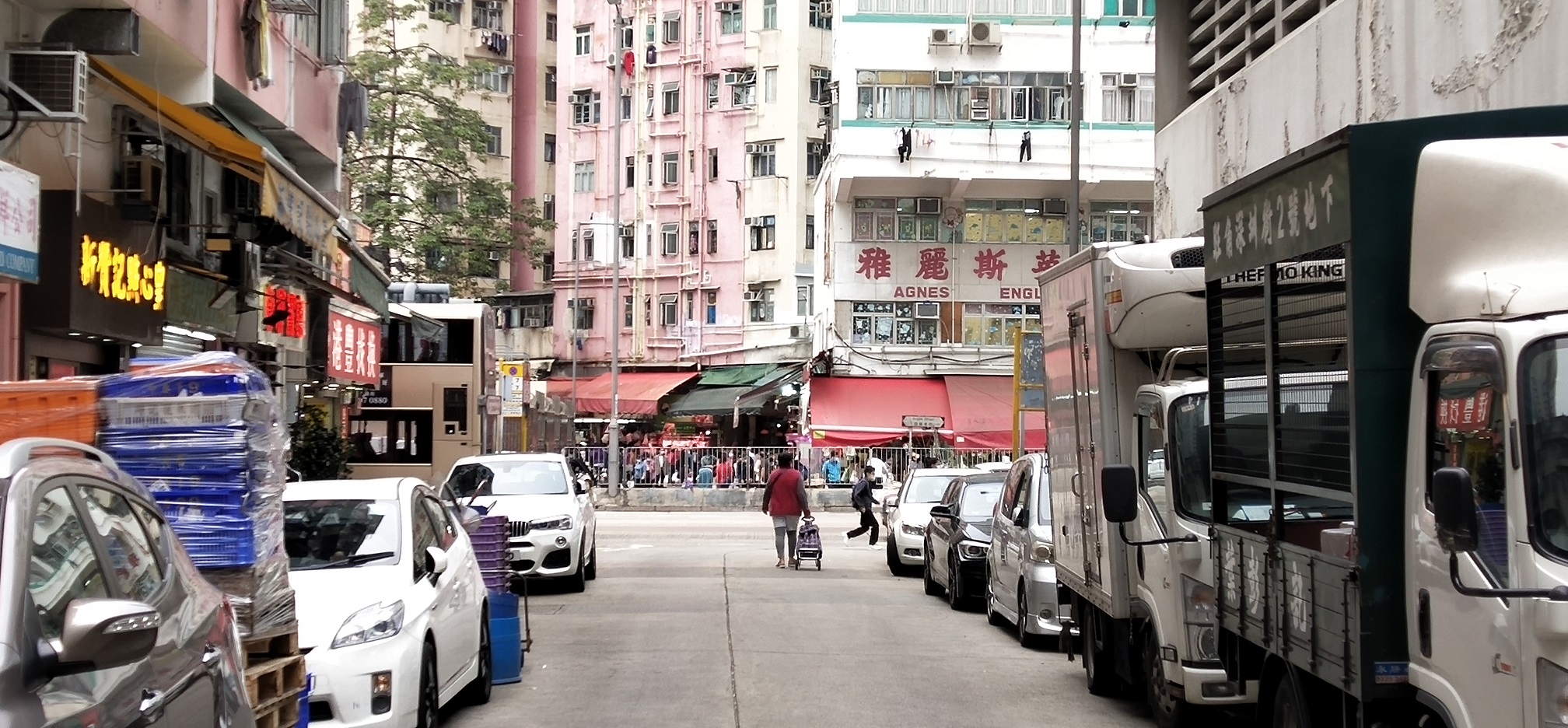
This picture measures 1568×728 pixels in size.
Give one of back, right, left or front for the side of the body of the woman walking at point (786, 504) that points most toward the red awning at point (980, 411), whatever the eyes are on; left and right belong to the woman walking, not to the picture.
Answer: front

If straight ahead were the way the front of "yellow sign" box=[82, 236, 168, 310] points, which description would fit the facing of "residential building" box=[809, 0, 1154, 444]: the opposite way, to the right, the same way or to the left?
to the right

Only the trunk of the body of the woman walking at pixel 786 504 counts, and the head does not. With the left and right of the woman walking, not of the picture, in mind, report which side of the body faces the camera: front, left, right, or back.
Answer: back

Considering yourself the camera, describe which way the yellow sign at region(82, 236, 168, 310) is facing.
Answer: facing the viewer and to the right of the viewer

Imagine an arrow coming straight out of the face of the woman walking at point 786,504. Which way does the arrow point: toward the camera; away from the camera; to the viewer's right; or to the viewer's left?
away from the camera

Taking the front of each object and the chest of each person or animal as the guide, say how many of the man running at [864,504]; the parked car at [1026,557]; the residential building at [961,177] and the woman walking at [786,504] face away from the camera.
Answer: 1

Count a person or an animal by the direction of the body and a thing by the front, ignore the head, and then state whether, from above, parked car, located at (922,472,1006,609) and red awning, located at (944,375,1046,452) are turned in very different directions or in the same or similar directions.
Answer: same or similar directions

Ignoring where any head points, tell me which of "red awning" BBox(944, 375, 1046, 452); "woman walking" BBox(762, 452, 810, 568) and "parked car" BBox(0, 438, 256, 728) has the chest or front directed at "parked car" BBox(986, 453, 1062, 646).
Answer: the red awning

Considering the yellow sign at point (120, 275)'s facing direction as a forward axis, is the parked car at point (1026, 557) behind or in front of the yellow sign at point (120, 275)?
in front

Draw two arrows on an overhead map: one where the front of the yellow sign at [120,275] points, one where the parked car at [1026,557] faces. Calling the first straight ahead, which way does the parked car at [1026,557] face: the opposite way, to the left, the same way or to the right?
to the right

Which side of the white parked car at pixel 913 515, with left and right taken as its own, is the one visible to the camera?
front

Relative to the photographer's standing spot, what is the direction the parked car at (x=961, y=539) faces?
facing the viewer

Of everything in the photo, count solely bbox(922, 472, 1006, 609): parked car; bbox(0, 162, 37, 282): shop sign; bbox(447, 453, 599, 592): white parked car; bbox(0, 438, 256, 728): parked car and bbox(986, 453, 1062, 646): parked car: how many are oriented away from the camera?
0

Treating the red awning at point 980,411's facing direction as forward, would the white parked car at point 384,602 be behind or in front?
in front

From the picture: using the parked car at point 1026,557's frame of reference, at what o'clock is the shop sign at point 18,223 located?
The shop sign is roughly at 2 o'clock from the parked car.

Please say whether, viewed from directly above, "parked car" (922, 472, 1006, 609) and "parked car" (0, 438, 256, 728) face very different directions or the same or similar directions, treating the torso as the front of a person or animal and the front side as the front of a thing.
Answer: same or similar directions
